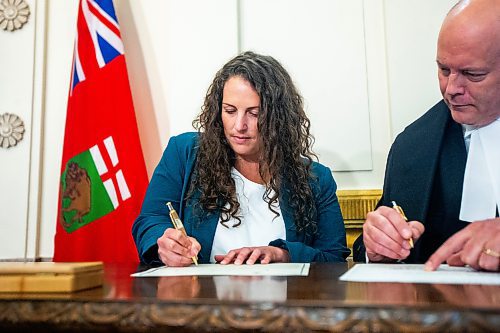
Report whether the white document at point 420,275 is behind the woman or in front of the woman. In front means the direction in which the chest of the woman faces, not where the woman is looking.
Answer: in front

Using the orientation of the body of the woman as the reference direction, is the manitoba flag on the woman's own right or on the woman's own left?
on the woman's own right

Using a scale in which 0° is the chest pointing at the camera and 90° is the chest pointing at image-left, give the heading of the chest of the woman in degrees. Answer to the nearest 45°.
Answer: approximately 0°

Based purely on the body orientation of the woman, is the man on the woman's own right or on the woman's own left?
on the woman's own left

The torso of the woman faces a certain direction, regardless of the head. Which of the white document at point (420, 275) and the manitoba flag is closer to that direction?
the white document

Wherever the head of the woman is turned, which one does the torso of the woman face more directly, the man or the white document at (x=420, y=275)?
the white document

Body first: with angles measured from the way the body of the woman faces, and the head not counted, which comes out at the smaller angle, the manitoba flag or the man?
the man

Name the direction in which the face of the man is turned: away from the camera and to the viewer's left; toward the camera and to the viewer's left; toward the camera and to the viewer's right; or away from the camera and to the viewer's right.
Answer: toward the camera and to the viewer's left
